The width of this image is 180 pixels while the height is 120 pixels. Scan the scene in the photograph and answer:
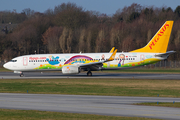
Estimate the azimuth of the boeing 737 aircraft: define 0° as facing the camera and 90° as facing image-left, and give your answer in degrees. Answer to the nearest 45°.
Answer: approximately 90°
